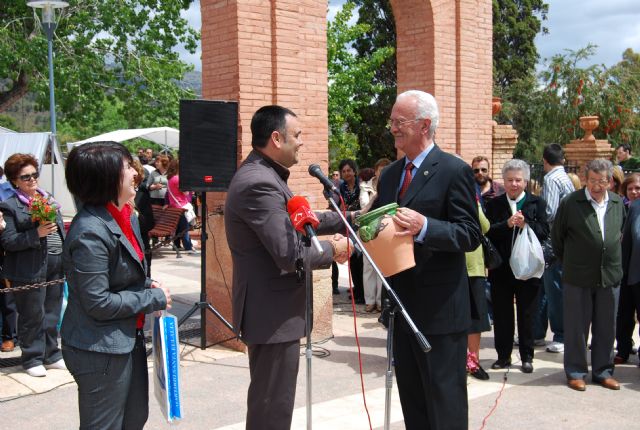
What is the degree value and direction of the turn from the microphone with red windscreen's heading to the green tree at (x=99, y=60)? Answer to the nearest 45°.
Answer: approximately 45° to its right

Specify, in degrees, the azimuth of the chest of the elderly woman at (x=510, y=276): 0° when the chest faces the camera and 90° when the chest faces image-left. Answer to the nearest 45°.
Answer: approximately 0°

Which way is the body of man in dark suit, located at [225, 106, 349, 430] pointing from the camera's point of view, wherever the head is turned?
to the viewer's right

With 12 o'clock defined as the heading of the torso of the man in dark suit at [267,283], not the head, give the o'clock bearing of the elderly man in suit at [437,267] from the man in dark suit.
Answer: The elderly man in suit is roughly at 12 o'clock from the man in dark suit.

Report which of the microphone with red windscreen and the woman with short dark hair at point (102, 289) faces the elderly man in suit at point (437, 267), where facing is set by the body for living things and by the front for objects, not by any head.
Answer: the woman with short dark hair

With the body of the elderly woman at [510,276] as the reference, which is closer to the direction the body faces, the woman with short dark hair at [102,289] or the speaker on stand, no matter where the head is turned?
the woman with short dark hair

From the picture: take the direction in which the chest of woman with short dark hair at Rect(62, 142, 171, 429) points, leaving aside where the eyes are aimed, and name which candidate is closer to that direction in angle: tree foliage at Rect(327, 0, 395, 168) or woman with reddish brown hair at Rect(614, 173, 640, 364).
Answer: the woman with reddish brown hair

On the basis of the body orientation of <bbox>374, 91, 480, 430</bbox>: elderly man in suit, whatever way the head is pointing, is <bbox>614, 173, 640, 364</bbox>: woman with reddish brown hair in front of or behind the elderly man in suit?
behind

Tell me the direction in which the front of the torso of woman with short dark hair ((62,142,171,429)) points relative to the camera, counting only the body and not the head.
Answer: to the viewer's right

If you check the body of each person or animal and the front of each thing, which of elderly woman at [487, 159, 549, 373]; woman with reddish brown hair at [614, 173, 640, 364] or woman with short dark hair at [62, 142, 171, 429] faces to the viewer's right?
the woman with short dark hair

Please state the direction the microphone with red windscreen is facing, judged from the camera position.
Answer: facing away from the viewer and to the left of the viewer

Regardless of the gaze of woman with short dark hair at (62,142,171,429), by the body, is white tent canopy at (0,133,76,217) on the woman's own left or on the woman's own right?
on the woman's own left

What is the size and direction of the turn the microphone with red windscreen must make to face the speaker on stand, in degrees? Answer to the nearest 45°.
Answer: approximately 45° to its right

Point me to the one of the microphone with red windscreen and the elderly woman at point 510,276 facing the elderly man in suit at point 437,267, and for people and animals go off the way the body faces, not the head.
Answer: the elderly woman

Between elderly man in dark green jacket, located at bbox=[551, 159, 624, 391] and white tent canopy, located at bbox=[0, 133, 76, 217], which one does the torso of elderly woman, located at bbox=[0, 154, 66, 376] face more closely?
the elderly man in dark green jacket
